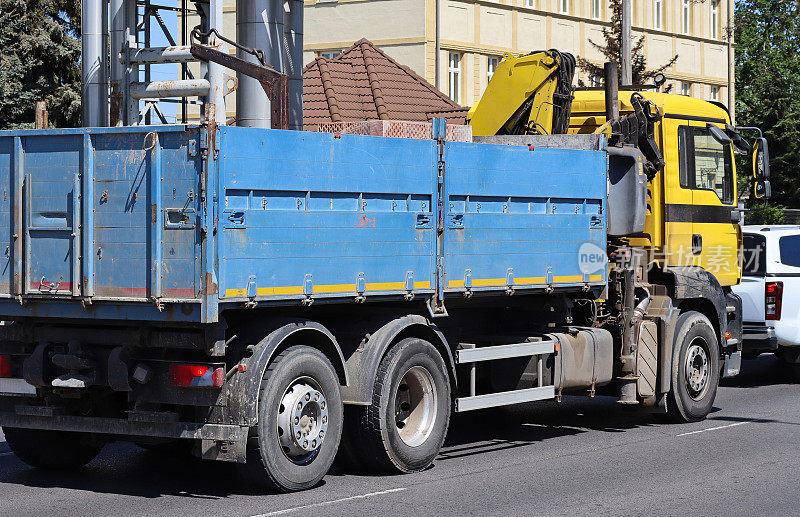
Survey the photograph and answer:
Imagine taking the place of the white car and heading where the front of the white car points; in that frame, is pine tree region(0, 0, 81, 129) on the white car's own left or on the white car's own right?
on the white car's own left

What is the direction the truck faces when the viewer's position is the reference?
facing away from the viewer and to the right of the viewer

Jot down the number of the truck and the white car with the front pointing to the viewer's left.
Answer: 0

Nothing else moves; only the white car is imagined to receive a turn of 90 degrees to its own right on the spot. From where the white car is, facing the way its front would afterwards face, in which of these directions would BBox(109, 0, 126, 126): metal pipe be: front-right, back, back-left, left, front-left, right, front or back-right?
back-right

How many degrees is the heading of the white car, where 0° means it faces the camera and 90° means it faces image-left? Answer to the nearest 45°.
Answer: approximately 225°

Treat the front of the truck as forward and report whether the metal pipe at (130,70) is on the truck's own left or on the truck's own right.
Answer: on the truck's own left
